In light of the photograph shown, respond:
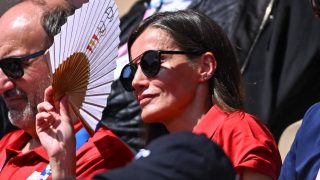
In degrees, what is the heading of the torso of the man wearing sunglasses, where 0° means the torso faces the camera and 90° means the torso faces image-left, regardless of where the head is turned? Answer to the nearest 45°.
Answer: approximately 45°

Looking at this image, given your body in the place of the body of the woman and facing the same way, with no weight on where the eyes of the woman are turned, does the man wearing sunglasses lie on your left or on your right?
on your right

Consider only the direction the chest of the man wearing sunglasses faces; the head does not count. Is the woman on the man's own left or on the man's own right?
on the man's own left

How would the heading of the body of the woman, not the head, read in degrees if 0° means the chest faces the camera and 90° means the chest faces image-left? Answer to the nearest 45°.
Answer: approximately 45°
